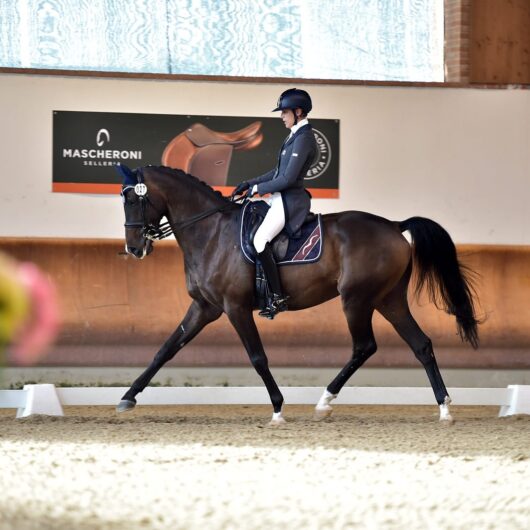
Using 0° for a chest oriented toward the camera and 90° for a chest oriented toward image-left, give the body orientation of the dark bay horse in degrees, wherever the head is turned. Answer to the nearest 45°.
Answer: approximately 90°

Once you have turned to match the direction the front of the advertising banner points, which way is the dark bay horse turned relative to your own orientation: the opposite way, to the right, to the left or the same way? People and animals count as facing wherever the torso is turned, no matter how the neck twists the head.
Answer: to the right

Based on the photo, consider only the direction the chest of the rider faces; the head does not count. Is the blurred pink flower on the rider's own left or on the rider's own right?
on the rider's own left

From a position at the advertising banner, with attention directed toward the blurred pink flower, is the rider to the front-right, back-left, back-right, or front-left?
front-left

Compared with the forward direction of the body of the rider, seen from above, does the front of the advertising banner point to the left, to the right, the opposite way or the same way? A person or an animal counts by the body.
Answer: to the left

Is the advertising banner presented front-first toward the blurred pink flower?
yes

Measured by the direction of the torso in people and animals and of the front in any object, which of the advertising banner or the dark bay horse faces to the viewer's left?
the dark bay horse

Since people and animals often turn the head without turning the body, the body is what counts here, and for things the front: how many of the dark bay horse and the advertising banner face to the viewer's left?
1

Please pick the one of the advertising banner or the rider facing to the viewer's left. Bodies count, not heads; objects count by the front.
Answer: the rider

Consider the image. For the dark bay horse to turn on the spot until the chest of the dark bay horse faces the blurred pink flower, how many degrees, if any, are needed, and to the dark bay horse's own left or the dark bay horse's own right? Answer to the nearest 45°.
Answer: approximately 90° to the dark bay horse's own left

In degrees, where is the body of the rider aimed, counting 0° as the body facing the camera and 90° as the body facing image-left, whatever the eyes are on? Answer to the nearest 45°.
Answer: approximately 90°

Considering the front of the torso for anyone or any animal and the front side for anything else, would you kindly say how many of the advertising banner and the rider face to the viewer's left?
1

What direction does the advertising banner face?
toward the camera

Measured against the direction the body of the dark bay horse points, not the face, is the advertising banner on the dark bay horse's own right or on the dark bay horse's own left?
on the dark bay horse's own right

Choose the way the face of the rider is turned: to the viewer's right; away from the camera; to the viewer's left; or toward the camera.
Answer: to the viewer's left
